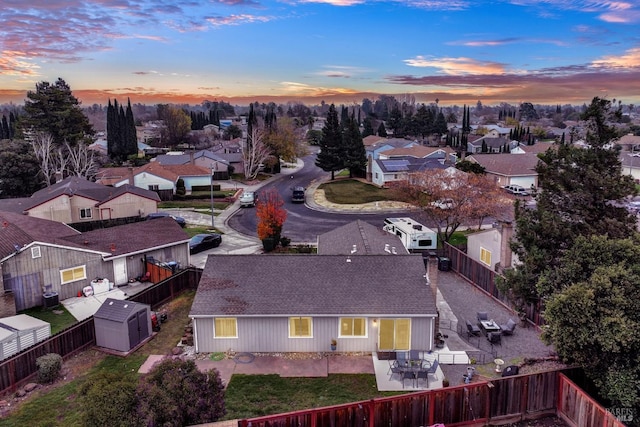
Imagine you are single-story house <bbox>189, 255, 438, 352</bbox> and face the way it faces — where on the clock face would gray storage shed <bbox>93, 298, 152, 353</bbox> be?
The gray storage shed is roughly at 9 o'clock from the single-story house.

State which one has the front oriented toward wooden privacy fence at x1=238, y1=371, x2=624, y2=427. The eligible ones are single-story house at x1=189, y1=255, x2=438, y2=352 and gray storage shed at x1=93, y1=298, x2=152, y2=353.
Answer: the gray storage shed

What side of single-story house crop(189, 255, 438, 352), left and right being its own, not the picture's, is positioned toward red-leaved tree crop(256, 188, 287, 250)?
front

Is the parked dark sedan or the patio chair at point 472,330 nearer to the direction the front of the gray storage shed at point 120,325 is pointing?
the patio chair

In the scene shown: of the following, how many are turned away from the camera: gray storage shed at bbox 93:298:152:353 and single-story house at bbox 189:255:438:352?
1

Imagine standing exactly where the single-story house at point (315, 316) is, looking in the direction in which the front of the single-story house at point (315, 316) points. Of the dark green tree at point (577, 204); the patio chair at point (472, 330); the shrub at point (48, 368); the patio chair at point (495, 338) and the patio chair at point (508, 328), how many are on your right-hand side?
4

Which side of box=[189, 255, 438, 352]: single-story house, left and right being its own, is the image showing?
back

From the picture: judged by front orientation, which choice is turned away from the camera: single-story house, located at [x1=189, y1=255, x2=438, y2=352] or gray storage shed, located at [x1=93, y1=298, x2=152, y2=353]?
the single-story house

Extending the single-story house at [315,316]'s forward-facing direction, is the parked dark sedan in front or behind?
in front

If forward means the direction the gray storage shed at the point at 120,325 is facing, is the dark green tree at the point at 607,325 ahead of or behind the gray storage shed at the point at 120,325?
ahead

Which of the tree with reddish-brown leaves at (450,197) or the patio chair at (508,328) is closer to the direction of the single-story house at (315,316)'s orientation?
the tree with reddish-brown leaves

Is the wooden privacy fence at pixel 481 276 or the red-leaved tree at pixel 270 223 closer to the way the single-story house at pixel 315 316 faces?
the red-leaved tree

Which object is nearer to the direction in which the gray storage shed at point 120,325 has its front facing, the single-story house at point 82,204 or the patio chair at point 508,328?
the patio chair

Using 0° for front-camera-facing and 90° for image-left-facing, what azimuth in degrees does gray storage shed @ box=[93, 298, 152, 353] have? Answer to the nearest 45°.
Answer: approximately 315°
